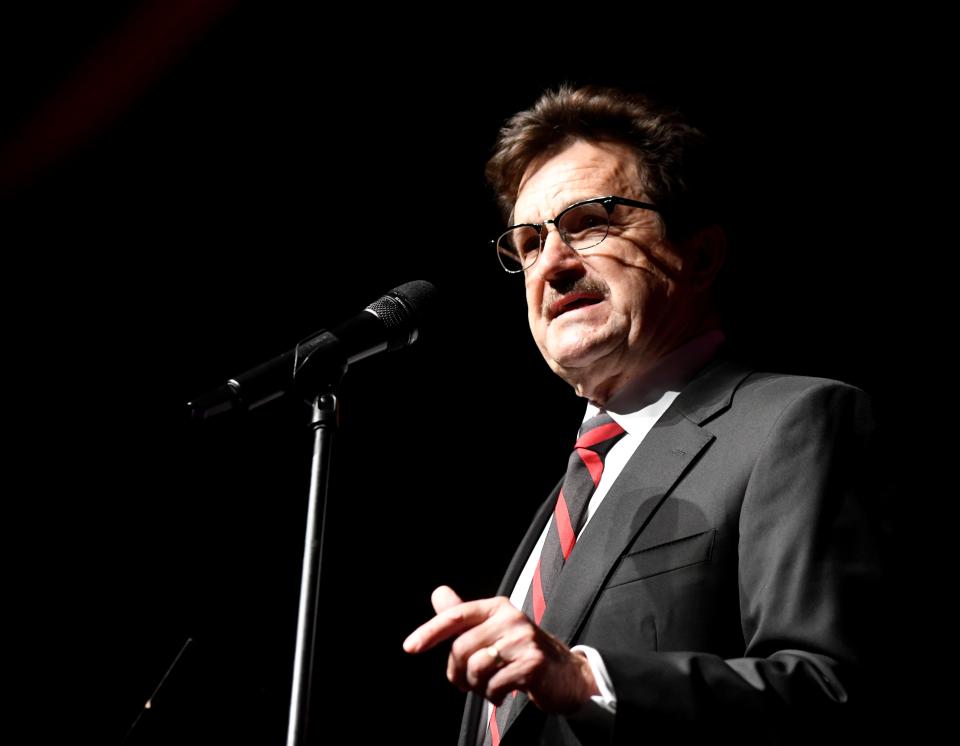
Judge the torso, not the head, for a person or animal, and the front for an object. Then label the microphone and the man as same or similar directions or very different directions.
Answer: very different directions

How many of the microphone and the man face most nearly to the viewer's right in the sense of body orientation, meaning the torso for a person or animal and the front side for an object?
1

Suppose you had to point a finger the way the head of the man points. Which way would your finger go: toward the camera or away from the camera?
toward the camera

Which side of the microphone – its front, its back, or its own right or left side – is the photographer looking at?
right

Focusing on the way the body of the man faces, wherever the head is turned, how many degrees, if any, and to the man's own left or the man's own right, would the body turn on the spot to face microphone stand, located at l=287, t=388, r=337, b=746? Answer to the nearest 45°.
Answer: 0° — they already face it

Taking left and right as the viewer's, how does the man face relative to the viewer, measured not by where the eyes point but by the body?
facing the viewer and to the left of the viewer
